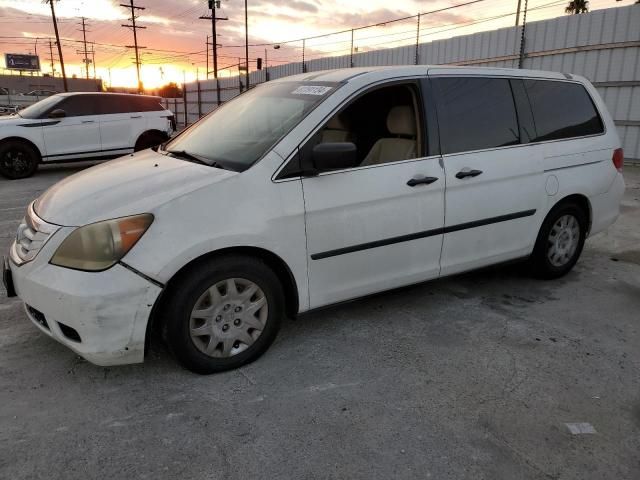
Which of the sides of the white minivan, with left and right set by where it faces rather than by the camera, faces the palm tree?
back

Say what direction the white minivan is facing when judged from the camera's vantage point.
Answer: facing the viewer and to the left of the viewer
